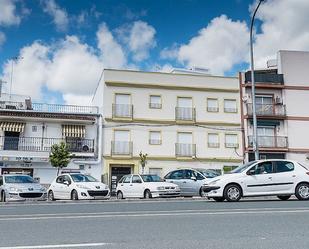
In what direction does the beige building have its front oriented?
toward the camera

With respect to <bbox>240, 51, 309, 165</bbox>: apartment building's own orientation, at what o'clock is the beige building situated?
The beige building is roughly at 2 o'clock from the apartment building.

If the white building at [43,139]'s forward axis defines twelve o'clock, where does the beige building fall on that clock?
The beige building is roughly at 9 o'clock from the white building.

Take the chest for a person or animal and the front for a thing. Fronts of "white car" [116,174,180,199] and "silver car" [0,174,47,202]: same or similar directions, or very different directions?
same or similar directions

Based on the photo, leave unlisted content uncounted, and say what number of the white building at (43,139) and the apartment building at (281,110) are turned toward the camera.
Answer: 2

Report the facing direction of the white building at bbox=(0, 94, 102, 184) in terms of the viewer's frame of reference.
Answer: facing the viewer
